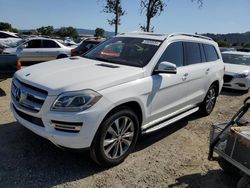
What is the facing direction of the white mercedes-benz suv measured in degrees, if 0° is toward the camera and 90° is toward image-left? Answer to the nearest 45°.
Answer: approximately 45°

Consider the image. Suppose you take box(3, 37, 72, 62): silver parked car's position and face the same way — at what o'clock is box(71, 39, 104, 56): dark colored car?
The dark colored car is roughly at 7 o'clock from the silver parked car.

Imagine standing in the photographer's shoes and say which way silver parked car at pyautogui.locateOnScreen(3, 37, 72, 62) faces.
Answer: facing to the left of the viewer

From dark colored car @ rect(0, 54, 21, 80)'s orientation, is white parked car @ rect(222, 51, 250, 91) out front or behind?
behind

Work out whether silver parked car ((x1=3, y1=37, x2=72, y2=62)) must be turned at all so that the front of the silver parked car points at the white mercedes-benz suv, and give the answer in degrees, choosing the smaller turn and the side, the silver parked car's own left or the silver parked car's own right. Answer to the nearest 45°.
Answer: approximately 90° to the silver parked car's own left

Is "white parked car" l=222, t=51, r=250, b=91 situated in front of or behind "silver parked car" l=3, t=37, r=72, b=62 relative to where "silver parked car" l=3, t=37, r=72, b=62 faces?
behind
